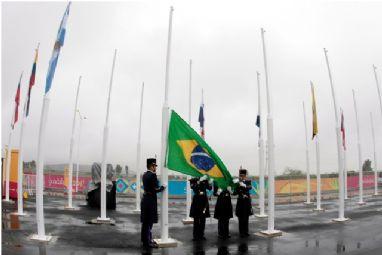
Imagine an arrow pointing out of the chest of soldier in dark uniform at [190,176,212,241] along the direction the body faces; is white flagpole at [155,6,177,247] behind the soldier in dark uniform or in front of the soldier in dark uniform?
in front

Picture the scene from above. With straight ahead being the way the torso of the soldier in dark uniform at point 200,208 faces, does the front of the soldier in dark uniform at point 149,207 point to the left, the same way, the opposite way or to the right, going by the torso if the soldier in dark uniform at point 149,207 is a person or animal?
to the left

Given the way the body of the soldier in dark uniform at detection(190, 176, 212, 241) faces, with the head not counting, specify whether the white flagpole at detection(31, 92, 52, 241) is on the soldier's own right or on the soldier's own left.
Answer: on the soldier's own right

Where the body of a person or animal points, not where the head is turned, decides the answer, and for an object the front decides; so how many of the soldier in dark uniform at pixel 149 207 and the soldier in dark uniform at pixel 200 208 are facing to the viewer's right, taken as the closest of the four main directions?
1

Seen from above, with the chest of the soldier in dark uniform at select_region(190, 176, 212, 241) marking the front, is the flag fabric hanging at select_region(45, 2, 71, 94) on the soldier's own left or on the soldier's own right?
on the soldier's own right

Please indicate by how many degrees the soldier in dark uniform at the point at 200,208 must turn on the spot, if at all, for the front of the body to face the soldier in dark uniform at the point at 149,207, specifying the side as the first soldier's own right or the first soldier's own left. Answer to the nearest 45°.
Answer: approximately 45° to the first soldier's own right

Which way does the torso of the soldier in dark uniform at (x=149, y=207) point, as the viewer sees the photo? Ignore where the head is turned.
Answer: to the viewer's right

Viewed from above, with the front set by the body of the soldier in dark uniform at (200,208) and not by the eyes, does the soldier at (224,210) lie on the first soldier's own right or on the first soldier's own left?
on the first soldier's own left

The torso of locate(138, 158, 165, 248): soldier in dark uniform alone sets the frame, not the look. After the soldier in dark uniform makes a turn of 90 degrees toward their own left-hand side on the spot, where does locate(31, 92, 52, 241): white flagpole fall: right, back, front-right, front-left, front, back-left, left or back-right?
left
